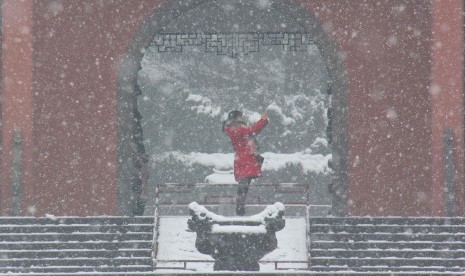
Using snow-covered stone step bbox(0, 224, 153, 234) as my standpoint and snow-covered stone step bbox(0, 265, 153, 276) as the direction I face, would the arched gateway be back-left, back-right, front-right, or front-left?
back-left

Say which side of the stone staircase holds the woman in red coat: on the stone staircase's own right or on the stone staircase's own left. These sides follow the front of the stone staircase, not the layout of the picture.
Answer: on the stone staircase's own left

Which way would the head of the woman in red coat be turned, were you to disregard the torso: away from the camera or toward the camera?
away from the camera

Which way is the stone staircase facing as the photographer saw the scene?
facing the viewer

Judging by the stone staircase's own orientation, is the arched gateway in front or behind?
behind
